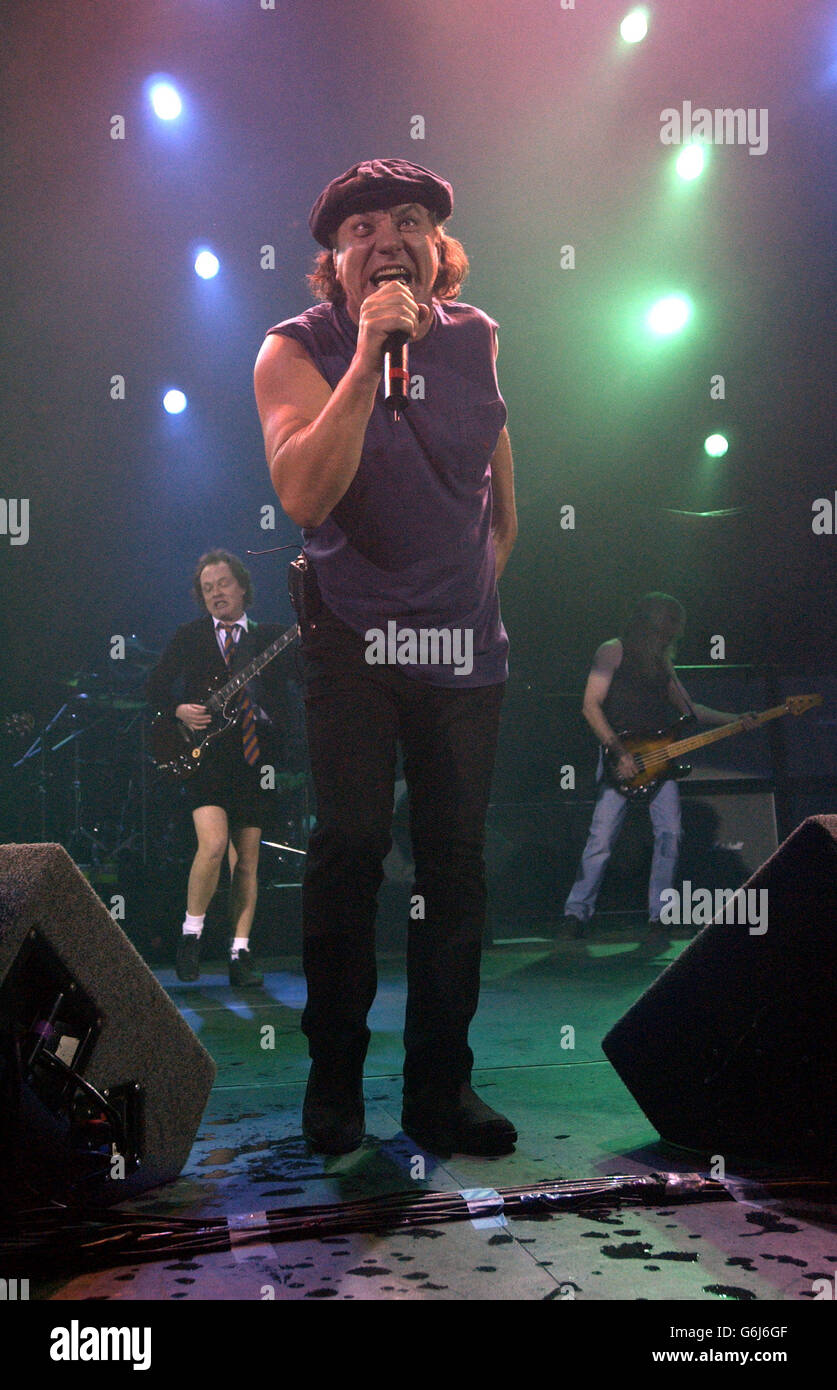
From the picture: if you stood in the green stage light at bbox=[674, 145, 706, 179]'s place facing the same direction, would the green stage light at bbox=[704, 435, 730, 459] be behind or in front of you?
behind

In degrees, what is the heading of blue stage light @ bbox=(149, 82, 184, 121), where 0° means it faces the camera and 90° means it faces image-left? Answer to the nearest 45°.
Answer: approximately 0°

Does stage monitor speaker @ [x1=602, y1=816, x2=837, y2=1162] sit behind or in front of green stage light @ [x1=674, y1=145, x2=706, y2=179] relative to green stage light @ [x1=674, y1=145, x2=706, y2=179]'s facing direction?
in front
